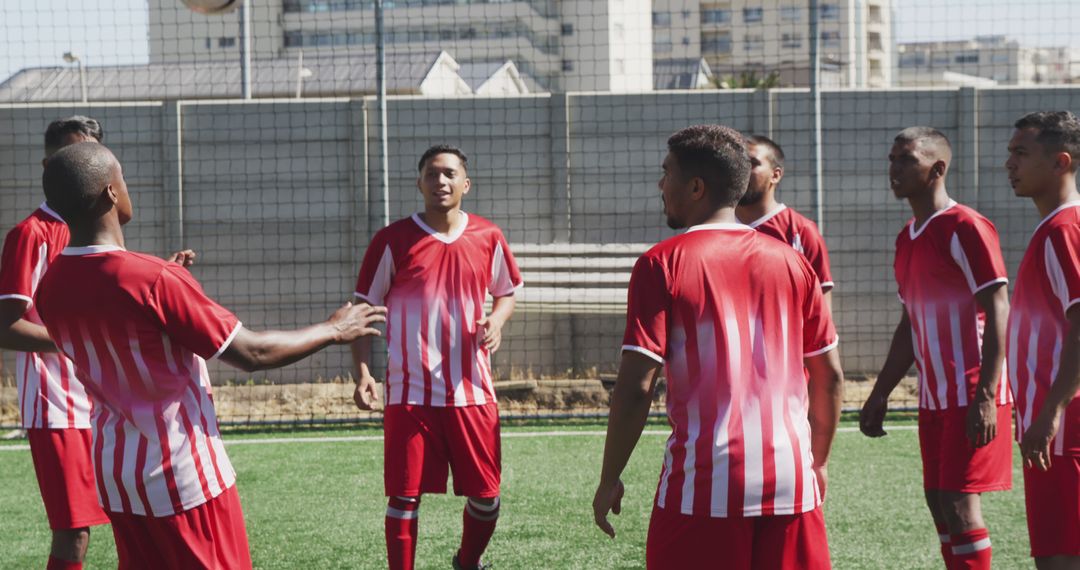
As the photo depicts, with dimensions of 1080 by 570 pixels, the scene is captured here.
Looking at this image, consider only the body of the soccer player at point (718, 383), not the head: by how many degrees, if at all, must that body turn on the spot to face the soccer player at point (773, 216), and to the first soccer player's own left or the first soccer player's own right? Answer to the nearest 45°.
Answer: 0° — they already face them

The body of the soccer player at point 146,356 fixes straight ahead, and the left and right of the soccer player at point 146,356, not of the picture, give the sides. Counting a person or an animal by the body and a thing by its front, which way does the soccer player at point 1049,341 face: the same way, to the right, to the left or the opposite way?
to the left

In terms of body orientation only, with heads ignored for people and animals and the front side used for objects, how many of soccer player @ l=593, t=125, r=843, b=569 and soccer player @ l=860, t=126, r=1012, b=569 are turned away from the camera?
1

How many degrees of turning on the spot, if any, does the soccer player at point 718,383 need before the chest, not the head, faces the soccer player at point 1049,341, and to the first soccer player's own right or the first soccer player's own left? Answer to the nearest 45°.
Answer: approximately 45° to the first soccer player's own right

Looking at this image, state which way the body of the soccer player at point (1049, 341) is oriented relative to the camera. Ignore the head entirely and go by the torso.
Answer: to the viewer's left

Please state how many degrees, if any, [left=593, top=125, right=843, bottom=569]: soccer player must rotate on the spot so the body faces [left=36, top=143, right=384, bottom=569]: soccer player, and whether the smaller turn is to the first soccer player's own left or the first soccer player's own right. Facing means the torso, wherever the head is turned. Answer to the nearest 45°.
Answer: approximately 90° to the first soccer player's own left

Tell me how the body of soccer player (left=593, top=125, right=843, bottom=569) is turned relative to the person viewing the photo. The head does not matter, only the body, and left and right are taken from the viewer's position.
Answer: facing away from the viewer
